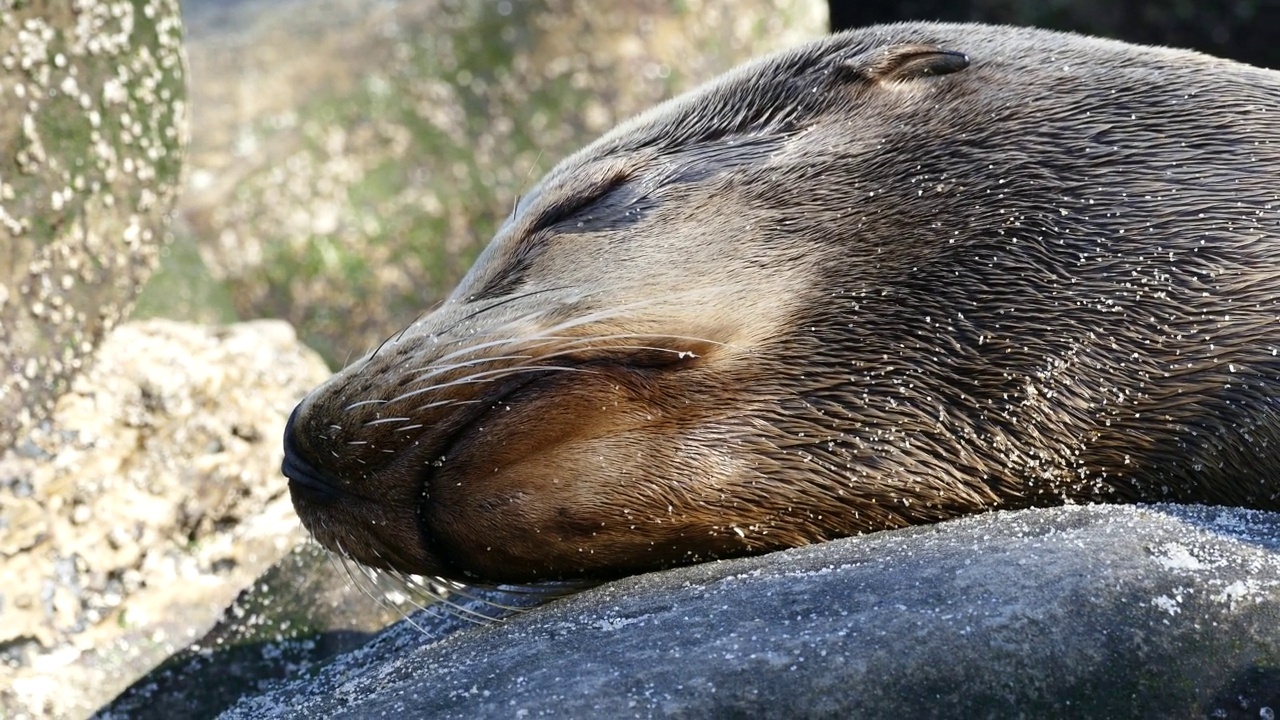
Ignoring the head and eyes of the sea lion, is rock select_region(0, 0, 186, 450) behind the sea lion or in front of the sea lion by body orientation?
in front

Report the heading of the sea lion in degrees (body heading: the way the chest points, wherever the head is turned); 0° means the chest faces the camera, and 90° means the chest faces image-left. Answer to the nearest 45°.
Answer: approximately 90°

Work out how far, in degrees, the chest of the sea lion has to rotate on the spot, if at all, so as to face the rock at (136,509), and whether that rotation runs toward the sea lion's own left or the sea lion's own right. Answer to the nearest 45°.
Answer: approximately 45° to the sea lion's own right
